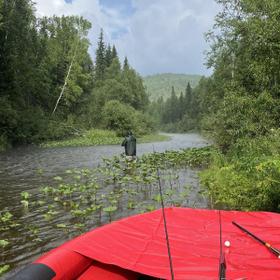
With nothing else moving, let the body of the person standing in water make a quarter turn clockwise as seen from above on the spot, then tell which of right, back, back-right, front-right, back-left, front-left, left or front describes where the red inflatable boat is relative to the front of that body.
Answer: right

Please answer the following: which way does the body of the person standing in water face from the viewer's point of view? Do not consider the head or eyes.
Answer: away from the camera

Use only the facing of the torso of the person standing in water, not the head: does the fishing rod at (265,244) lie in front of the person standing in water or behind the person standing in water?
behind
